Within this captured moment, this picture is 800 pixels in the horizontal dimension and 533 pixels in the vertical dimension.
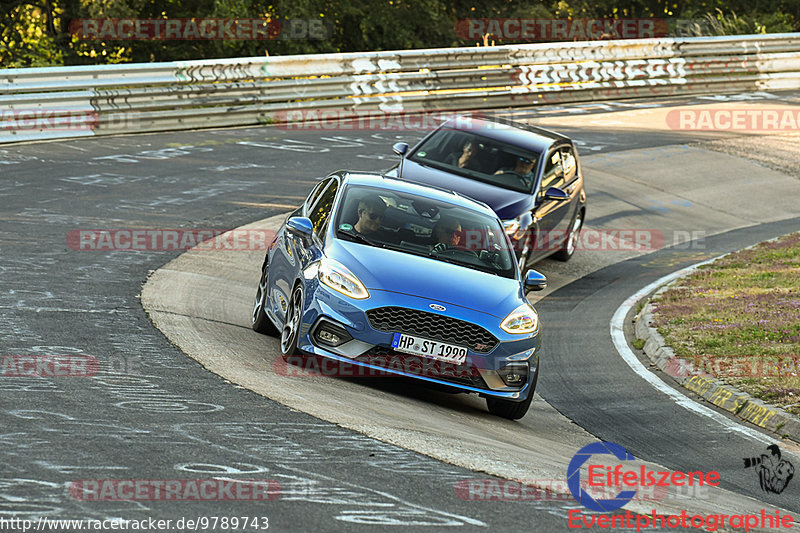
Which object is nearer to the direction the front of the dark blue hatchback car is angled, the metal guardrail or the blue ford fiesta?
the blue ford fiesta

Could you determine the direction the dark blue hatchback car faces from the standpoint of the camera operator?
facing the viewer and to the left of the viewer

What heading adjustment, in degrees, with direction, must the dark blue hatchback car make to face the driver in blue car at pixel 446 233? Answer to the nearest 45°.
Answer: approximately 45° to its left

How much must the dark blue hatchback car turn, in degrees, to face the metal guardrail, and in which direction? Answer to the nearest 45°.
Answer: approximately 135° to its right

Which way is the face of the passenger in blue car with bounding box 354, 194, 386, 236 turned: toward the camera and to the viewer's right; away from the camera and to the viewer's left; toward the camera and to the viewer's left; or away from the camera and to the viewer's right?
toward the camera and to the viewer's right

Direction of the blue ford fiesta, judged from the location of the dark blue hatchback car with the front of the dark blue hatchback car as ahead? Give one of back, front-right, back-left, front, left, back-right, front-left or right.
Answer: front-left

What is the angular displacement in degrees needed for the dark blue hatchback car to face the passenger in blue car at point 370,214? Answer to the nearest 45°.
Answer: approximately 45° to its left

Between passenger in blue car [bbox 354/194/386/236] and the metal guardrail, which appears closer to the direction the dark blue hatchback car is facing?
the passenger in blue car

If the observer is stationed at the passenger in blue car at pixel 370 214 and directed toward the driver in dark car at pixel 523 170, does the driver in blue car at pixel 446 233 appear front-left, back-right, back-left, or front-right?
front-right
